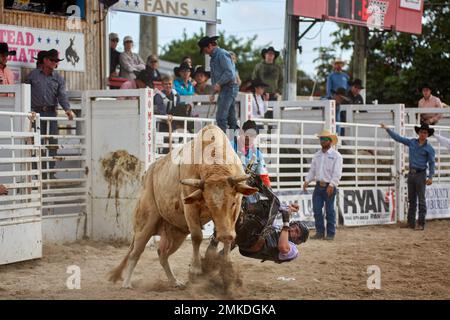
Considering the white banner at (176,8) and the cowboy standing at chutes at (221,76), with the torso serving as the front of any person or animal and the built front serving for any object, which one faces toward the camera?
the white banner

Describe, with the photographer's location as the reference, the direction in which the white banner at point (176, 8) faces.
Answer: facing the viewer

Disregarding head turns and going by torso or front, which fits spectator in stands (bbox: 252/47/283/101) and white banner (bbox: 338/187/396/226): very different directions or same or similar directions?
same or similar directions

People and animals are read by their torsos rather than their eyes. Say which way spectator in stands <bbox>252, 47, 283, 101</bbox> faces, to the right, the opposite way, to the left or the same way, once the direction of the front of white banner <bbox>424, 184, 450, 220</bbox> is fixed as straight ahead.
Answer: the same way

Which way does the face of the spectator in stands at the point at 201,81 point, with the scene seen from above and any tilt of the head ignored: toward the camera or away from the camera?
toward the camera

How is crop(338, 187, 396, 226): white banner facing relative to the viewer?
toward the camera

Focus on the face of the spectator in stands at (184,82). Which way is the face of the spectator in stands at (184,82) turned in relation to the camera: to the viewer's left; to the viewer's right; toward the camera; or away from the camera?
toward the camera

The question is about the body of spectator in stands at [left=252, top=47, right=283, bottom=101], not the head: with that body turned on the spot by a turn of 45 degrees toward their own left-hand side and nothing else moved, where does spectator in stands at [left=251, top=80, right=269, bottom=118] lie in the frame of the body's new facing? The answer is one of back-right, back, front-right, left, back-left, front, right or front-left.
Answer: front-right

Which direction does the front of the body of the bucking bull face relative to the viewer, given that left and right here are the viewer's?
facing the viewer and to the right of the viewer

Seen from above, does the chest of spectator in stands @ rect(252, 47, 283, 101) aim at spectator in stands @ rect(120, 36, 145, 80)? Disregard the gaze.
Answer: no

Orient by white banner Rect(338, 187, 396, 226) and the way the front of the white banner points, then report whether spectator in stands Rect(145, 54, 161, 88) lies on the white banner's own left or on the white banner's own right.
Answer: on the white banner's own right
